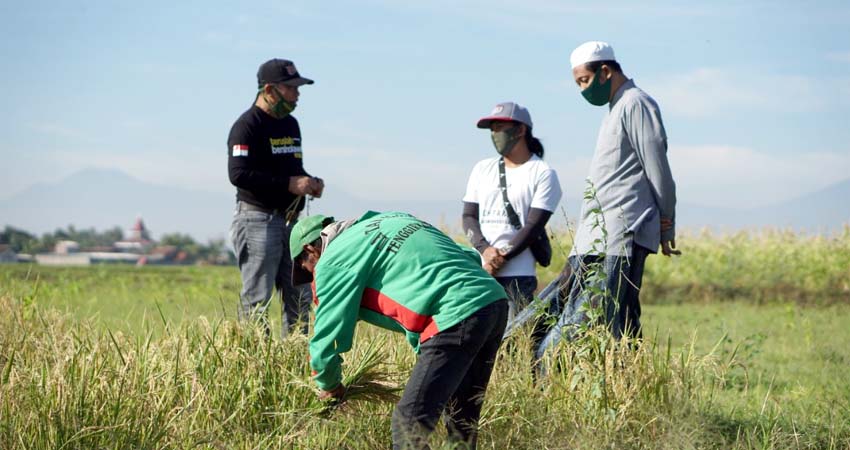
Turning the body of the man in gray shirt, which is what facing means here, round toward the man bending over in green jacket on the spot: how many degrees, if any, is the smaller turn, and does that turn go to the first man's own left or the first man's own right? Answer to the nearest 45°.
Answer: approximately 45° to the first man's own left

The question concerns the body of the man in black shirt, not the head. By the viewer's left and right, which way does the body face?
facing the viewer and to the right of the viewer

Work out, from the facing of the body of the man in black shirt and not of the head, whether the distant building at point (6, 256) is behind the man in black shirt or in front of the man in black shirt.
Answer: behind

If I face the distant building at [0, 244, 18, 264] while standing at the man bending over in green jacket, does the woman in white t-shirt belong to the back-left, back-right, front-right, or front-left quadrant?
front-right

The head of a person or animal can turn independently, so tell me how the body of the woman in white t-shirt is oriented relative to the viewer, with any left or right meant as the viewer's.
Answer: facing the viewer and to the left of the viewer

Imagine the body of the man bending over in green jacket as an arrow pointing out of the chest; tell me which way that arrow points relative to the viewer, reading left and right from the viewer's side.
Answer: facing to the left of the viewer

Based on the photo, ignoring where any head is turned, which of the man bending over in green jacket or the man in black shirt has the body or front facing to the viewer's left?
the man bending over in green jacket

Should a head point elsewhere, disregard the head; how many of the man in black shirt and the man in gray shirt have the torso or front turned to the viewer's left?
1

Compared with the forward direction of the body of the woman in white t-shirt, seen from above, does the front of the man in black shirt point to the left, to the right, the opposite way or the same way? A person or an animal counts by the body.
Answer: to the left

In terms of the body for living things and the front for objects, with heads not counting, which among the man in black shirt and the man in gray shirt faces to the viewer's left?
the man in gray shirt

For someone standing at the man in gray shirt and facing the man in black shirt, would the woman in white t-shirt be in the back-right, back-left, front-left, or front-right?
front-right

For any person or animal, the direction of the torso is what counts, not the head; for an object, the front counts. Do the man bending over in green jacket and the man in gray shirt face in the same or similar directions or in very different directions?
same or similar directions

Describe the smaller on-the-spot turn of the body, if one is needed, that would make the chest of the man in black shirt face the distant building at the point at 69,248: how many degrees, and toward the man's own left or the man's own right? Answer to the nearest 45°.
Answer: approximately 135° to the man's own left

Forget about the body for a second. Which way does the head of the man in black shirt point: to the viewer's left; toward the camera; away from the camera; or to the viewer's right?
to the viewer's right

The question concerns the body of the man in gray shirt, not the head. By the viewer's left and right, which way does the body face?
facing to the left of the viewer
